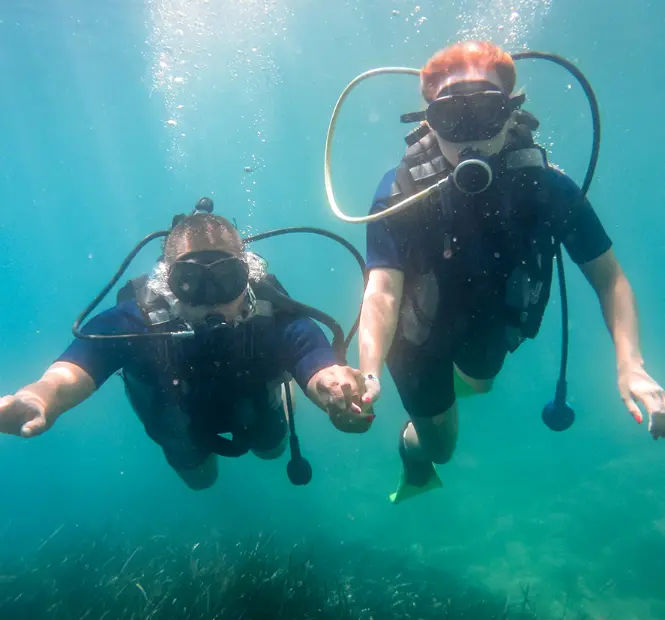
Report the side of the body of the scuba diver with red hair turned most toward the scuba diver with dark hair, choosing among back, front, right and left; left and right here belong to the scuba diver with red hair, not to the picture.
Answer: right

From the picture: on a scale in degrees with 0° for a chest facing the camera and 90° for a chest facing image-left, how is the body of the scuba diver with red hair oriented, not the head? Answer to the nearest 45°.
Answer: approximately 0°
